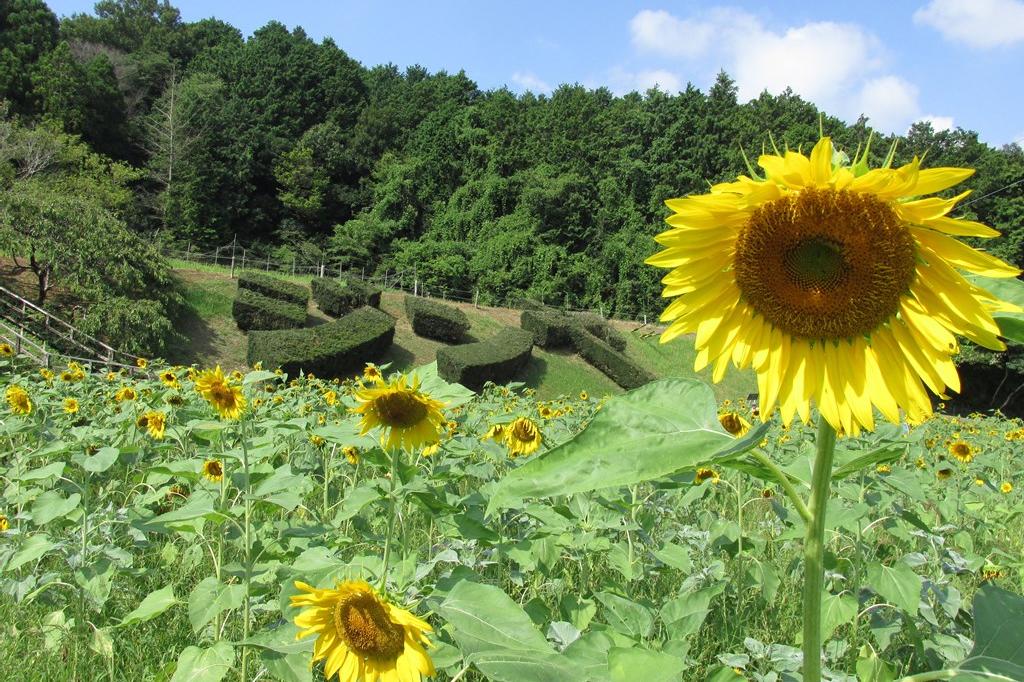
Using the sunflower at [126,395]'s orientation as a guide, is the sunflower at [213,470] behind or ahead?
ahead

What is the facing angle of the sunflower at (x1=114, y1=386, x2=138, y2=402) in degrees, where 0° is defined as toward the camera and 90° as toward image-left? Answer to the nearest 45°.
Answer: approximately 0°

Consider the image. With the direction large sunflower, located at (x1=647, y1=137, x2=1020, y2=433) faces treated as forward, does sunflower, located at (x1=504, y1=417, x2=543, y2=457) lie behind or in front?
behind

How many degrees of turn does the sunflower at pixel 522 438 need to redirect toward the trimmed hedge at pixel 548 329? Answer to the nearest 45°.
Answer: approximately 180°

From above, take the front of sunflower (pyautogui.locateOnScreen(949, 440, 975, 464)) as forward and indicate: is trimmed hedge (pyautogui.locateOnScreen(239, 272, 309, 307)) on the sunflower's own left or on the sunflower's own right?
on the sunflower's own right

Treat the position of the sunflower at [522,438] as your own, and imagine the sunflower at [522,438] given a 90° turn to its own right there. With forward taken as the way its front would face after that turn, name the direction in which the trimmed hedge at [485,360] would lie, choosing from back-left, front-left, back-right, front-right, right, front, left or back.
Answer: right

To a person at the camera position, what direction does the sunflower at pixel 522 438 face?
facing the viewer

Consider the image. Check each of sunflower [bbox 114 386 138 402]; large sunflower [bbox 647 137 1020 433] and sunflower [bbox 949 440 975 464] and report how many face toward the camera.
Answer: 3

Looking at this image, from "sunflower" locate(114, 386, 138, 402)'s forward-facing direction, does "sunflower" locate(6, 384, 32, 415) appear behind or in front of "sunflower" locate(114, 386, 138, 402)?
in front

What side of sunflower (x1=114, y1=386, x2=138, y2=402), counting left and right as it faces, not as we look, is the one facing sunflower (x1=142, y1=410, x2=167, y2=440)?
front

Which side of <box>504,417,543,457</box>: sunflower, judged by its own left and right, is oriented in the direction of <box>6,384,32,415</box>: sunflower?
right
